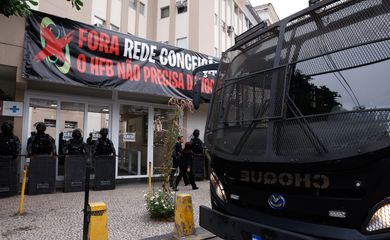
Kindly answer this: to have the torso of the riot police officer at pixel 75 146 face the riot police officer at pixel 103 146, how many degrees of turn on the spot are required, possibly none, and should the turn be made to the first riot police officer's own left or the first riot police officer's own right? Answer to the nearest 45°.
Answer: approximately 90° to the first riot police officer's own left

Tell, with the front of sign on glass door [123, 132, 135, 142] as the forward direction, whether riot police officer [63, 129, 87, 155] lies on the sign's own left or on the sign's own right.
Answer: on the sign's own right

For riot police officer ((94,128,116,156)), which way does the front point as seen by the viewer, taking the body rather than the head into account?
toward the camera

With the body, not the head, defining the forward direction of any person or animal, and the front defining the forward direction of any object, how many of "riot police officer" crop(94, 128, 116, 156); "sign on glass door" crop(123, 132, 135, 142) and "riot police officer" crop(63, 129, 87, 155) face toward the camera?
3

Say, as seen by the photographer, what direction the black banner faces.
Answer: facing the viewer and to the right of the viewer

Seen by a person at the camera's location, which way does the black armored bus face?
facing the viewer and to the left of the viewer

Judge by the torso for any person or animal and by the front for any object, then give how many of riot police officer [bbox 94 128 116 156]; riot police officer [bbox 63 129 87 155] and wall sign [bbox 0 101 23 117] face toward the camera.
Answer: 3

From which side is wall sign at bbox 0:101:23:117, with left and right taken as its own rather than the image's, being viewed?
front

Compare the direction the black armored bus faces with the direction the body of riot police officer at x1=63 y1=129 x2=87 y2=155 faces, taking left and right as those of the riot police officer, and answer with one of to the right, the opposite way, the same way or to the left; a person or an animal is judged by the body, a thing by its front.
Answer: to the right

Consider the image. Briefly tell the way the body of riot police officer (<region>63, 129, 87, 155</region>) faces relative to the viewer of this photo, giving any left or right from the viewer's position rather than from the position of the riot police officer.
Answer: facing the viewer
